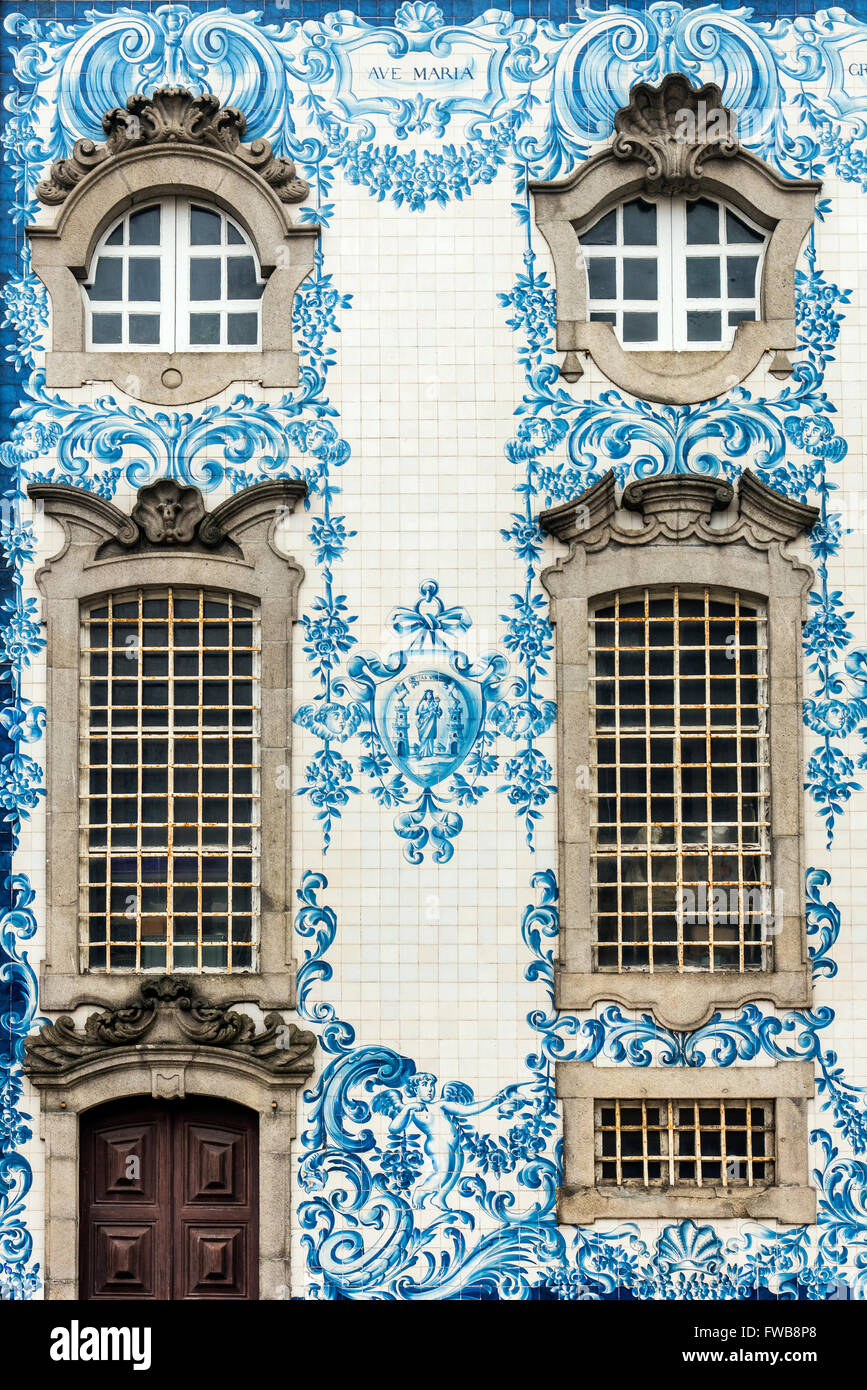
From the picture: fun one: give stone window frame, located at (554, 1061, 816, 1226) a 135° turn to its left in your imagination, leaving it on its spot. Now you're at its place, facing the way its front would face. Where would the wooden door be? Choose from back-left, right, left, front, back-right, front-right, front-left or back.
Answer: back-left

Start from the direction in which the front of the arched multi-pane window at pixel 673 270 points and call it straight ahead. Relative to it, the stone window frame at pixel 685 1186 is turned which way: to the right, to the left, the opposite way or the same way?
the same way

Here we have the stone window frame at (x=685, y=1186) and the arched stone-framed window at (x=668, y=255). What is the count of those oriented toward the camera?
2

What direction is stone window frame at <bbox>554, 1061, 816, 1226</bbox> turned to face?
toward the camera

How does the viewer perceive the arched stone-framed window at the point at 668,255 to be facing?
facing the viewer

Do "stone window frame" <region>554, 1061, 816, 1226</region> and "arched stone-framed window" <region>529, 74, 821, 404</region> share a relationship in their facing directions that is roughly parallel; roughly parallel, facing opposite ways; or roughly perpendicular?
roughly parallel
